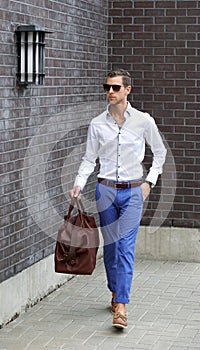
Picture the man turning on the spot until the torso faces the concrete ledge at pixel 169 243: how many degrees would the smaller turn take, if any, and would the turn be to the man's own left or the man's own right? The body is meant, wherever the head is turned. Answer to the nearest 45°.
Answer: approximately 180°

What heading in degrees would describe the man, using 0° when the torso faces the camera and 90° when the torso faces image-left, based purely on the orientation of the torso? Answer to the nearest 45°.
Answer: approximately 0°
